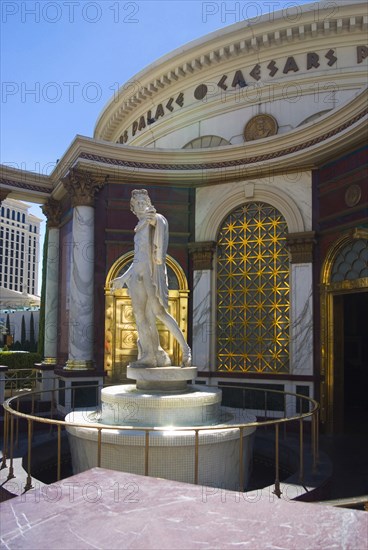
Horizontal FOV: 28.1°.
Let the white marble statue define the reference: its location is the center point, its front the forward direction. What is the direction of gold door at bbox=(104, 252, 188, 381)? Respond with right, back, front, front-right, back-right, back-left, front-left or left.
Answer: back-right

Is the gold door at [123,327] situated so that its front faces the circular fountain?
yes

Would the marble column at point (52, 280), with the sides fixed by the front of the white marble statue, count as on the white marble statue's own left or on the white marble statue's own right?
on the white marble statue's own right

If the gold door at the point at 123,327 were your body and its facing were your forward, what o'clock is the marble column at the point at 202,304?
The marble column is roughly at 9 o'clock from the gold door.

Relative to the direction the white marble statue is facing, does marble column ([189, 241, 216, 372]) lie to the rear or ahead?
to the rear

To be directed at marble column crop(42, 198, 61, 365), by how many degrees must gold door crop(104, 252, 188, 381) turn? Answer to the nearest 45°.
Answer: approximately 135° to its right

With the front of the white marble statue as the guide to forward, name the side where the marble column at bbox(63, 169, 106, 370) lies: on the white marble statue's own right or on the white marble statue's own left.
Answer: on the white marble statue's own right

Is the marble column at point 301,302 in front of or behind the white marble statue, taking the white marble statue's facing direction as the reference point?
behind

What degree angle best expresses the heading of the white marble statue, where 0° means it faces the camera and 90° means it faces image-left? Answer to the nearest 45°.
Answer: approximately 45°
